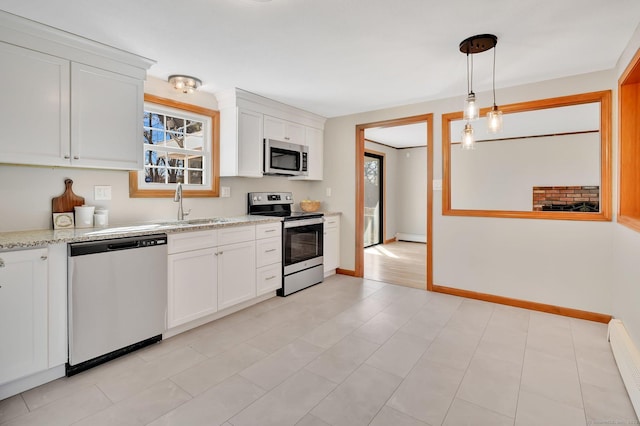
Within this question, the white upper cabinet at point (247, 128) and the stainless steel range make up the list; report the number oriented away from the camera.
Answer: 0

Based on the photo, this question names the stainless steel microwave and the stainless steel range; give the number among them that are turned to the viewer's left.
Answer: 0

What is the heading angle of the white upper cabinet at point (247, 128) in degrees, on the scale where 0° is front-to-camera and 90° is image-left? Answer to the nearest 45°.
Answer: approximately 315°

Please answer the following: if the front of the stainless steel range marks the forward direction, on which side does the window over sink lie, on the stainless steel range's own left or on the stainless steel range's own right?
on the stainless steel range's own right

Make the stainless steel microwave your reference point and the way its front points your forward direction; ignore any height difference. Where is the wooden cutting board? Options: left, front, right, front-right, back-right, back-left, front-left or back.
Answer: right

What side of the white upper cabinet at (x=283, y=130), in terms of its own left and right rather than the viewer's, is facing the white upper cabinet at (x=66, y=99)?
right

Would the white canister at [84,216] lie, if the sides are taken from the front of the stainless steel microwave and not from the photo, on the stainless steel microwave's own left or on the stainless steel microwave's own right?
on the stainless steel microwave's own right

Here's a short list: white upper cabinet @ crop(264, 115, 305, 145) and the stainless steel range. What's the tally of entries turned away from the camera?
0

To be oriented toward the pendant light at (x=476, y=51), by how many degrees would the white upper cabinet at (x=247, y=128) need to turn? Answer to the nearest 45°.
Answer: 0° — it already faces it

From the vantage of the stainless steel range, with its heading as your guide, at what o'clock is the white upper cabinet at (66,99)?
The white upper cabinet is roughly at 3 o'clock from the stainless steel range.

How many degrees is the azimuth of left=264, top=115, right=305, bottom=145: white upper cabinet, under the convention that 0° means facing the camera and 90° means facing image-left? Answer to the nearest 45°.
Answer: approximately 315°

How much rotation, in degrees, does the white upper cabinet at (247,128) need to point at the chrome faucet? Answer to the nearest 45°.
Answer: approximately 90° to its right

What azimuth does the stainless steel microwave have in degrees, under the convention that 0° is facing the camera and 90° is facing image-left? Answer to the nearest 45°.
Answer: approximately 315°
